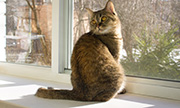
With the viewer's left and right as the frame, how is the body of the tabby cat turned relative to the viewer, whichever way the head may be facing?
facing away from the viewer and to the right of the viewer
